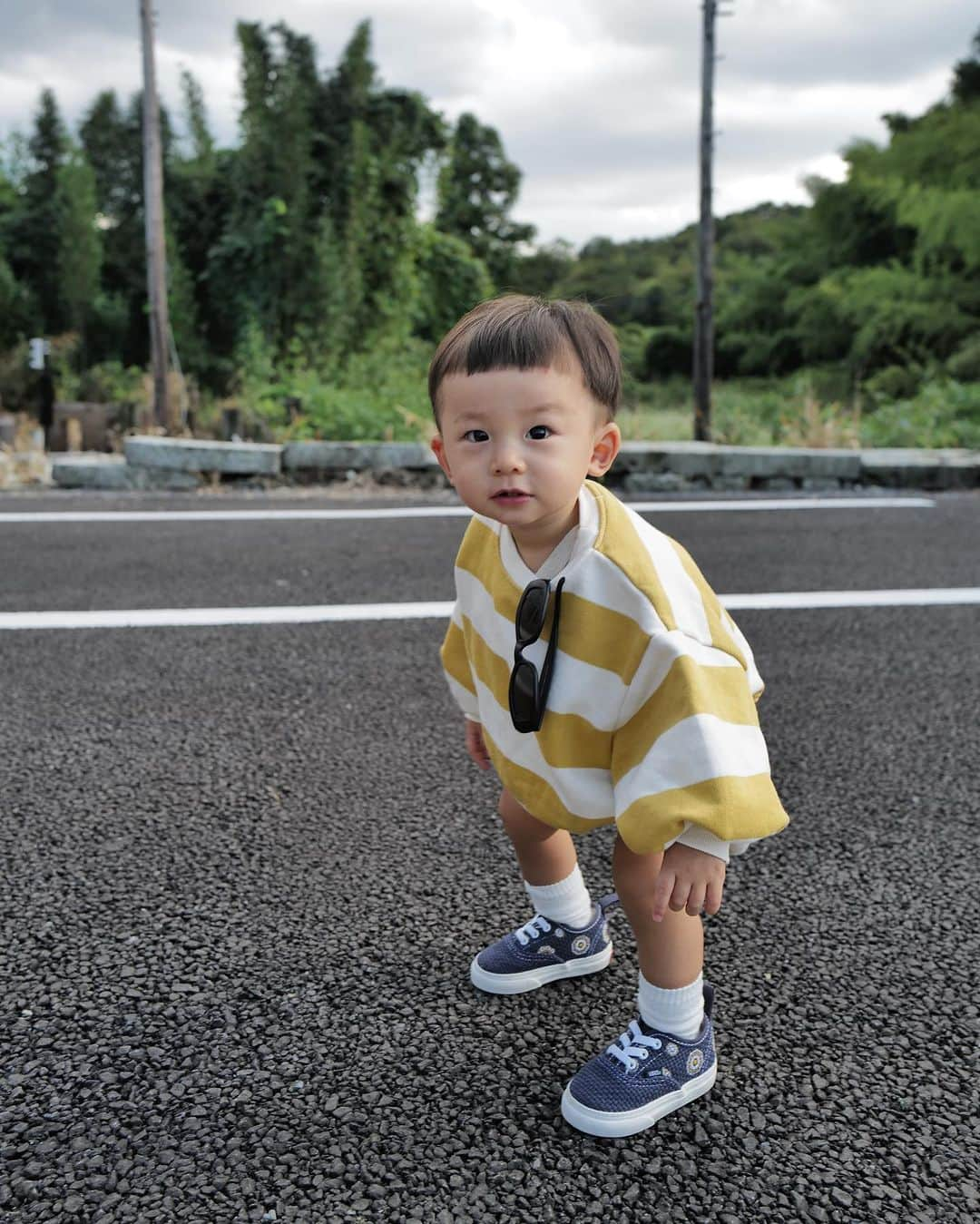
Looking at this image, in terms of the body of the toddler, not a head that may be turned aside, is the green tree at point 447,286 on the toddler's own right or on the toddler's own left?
on the toddler's own right

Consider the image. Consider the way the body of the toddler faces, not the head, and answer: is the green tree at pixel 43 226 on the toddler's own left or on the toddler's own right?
on the toddler's own right

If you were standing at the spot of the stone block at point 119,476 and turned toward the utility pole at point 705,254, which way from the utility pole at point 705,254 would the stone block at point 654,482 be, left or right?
right

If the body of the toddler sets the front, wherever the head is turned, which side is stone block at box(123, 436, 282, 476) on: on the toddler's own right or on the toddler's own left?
on the toddler's own right

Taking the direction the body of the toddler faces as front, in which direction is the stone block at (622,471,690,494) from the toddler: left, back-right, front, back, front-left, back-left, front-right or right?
back-right

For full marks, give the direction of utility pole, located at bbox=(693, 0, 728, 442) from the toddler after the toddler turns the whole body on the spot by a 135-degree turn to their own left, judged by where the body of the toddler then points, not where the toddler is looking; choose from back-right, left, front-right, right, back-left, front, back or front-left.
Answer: left

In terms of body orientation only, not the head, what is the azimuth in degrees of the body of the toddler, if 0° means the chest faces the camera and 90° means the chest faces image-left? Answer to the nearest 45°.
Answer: approximately 45°

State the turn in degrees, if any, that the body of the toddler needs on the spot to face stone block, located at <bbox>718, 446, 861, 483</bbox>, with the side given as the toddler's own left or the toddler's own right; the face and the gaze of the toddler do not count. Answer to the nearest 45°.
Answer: approximately 135° to the toddler's own right

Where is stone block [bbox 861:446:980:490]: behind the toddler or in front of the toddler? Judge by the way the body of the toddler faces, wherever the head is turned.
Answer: behind

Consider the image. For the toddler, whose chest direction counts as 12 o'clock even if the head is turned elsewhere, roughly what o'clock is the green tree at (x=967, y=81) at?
The green tree is roughly at 5 o'clock from the toddler.

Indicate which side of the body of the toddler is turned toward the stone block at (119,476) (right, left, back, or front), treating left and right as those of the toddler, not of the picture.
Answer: right
